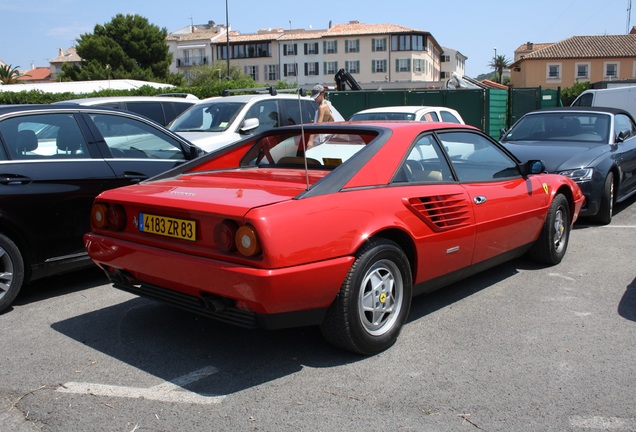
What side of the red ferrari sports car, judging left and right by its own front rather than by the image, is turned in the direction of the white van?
front

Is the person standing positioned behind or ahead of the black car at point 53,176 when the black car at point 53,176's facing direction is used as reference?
ahead

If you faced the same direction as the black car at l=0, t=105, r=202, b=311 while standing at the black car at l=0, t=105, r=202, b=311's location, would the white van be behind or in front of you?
in front

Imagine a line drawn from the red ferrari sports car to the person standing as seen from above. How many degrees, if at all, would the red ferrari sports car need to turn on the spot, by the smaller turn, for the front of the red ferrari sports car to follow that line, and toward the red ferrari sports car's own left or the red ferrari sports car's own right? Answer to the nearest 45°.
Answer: approximately 45° to the red ferrari sports car's own left

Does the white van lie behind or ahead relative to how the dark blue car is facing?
behind

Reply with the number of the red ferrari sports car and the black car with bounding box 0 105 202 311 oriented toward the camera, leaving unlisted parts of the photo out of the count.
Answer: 0

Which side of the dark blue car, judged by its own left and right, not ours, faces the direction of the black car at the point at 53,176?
front

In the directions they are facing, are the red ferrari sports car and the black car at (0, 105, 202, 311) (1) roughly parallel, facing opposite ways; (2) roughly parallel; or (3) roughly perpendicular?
roughly parallel

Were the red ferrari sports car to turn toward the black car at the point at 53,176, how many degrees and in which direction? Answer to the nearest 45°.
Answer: approximately 90° to its left

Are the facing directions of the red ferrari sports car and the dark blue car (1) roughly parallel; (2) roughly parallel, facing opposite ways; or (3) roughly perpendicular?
roughly parallel, facing opposite ways

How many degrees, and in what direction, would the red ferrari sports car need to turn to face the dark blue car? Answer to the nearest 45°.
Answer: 0° — it already faces it

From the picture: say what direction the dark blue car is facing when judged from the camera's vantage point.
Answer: facing the viewer and to the left of the viewer

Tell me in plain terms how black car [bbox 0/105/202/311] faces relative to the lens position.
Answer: facing away from the viewer and to the right of the viewer

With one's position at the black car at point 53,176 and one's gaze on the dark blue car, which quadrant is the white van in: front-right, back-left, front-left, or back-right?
front-left
